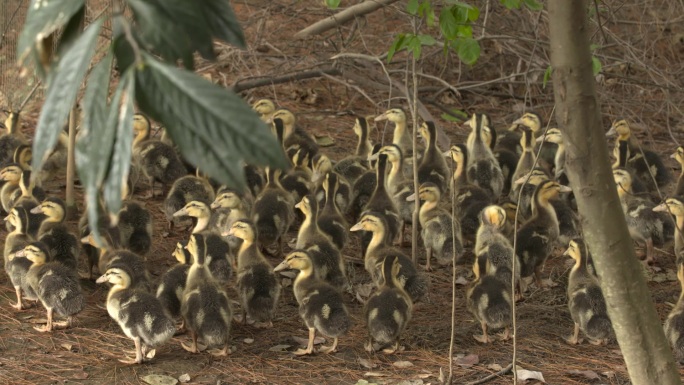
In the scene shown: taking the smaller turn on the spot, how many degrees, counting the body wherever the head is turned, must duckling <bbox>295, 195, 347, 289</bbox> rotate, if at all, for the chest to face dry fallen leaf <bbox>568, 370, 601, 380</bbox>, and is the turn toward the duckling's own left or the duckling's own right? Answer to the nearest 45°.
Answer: approximately 135° to the duckling's own left

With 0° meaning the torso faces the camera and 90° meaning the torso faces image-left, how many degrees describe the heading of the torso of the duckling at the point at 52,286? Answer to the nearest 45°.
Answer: approximately 90°

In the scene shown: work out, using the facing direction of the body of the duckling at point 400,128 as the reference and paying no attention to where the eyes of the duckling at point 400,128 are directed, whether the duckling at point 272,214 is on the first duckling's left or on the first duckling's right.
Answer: on the first duckling's left

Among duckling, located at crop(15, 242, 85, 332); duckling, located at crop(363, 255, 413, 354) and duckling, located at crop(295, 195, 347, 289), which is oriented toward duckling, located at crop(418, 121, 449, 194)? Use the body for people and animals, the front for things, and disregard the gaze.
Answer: duckling, located at crop(363, 255, 413, 354)

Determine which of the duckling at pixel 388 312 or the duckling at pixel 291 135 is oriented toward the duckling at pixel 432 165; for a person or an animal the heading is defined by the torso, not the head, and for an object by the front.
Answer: the duckling at pixel 388 312

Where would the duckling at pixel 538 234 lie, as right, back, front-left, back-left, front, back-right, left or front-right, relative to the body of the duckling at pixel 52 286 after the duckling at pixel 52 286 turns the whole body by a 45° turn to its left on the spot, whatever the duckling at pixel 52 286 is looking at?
back-left

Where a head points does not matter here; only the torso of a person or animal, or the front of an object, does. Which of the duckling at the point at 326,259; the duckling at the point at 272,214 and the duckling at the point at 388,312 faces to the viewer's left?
the duckling at the point at 326,259

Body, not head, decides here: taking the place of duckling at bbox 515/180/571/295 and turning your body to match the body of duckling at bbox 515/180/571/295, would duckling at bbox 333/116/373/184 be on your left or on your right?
on your left

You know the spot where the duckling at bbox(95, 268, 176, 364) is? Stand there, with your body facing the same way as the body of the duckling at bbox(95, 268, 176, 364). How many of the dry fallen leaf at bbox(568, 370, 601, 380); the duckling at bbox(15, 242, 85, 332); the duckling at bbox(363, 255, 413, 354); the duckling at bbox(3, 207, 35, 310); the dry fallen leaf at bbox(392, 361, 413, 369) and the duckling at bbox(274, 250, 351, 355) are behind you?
4

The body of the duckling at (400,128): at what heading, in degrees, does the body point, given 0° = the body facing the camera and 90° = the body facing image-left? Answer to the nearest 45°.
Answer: approximately 90°

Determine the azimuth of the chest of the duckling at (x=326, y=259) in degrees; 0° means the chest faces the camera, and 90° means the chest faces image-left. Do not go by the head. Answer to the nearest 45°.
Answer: approximately 90°

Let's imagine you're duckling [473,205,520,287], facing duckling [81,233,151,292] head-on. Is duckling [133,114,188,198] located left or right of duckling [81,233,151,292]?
right

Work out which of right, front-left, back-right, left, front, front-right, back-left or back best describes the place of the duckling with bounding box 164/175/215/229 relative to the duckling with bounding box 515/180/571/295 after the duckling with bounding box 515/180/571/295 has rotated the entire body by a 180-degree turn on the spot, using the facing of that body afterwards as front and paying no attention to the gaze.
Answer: front-right

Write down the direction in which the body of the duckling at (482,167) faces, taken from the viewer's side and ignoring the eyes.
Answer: away from the camera

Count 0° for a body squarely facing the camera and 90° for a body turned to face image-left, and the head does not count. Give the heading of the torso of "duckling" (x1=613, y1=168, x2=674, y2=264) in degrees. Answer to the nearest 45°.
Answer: approximately 90°
